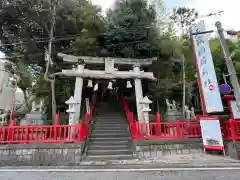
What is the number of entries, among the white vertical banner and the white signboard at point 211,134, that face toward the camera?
2

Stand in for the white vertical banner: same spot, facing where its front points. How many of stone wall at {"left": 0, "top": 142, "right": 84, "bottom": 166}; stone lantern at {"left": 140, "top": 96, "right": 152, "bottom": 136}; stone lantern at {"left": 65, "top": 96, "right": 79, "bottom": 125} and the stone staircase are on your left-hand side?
0

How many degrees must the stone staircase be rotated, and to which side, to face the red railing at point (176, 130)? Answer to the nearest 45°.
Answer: approximately 90° to its left

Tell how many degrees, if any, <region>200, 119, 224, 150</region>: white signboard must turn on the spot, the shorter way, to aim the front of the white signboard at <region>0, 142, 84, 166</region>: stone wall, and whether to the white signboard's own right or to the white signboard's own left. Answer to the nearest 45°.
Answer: approximately 45° to the white signboard's own right

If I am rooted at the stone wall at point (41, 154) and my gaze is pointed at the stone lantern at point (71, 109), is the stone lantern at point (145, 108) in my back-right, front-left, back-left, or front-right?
front-right

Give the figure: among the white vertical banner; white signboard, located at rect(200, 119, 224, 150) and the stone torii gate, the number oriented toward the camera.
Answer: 3

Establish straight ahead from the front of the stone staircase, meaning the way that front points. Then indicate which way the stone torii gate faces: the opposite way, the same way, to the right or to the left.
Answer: the same way

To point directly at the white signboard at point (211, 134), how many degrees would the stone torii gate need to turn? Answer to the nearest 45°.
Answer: approximately 45° to its left

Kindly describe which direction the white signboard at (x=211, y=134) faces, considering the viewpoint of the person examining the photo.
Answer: facing the viewer

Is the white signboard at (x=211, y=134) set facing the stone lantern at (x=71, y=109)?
no

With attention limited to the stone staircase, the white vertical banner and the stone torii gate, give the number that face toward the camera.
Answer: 3

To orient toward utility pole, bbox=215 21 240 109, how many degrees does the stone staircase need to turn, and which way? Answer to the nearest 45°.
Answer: approximately 45° to its left

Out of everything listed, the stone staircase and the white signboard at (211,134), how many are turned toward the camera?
2
